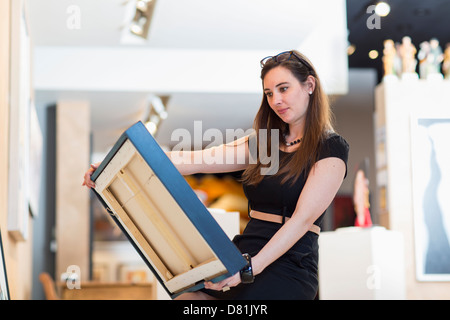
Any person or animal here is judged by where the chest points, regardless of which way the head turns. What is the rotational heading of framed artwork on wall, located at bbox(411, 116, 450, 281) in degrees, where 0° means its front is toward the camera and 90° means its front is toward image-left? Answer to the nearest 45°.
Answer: approximately 0°

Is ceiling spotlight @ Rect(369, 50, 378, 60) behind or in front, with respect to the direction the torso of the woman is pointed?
behind

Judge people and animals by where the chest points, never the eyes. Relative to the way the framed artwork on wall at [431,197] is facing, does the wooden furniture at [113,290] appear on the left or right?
on its right

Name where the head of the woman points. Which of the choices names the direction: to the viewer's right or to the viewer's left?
to the viewer's left
